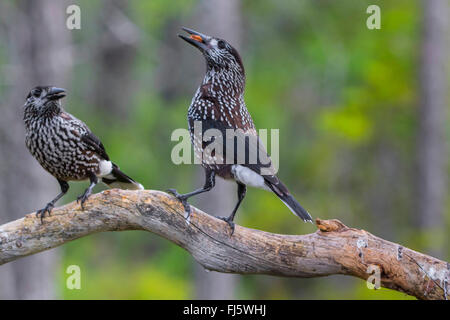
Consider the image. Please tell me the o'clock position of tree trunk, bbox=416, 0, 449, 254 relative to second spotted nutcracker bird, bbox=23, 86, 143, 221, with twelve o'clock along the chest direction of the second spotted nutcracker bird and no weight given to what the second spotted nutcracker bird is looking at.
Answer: The tree trunk is roughly at 6 o'clock from the second spotted nutcracker bird.

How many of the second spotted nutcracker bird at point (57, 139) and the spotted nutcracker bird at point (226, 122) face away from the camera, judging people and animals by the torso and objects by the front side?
0

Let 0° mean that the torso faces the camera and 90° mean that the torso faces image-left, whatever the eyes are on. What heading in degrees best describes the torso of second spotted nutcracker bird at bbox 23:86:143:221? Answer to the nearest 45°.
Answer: approximately 45°

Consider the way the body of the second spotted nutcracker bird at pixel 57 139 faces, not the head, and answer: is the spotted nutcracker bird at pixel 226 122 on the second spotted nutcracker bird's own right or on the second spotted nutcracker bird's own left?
on the second spotted nutcracker bird's own left

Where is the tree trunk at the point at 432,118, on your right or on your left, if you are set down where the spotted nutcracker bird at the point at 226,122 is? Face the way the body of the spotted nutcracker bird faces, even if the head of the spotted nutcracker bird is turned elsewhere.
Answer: on your right

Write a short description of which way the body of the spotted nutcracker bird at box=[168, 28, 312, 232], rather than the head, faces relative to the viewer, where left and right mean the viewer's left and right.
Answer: facing to the left of the viewer
